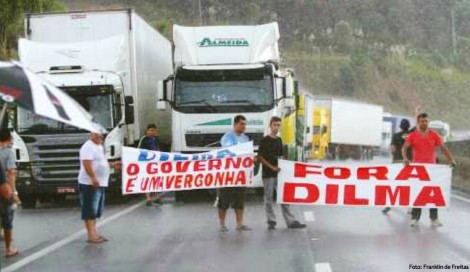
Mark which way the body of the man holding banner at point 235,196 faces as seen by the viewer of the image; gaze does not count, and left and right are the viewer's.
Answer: facing the viewer and to the right of the viewer

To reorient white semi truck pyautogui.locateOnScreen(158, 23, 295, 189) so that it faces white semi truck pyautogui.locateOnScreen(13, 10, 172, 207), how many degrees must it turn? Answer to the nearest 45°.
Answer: approximately 90° to its right

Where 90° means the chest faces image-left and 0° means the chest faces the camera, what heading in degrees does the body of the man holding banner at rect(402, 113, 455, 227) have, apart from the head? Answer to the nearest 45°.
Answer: approximately 0°

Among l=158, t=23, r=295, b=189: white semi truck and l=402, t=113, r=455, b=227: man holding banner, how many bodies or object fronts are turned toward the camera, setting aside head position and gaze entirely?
2

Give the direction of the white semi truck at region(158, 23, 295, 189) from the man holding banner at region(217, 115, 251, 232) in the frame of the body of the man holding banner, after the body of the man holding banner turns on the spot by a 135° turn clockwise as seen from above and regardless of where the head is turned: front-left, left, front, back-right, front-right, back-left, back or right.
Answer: right

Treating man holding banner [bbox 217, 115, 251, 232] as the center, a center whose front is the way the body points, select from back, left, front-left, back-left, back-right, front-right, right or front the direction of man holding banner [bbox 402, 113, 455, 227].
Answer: front-left

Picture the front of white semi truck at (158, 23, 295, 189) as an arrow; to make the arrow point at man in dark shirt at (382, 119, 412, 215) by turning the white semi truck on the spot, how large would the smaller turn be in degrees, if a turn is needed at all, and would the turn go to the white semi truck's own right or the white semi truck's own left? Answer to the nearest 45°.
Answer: approximately 45° to the white semi truck's own left

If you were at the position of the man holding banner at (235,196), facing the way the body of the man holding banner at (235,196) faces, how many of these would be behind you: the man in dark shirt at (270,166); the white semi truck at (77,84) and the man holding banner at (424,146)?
1

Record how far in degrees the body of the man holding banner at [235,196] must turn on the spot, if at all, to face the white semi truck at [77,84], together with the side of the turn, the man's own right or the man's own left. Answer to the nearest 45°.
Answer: approximately 180°

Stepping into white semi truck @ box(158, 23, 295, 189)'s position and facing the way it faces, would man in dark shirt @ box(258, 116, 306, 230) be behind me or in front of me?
in front
